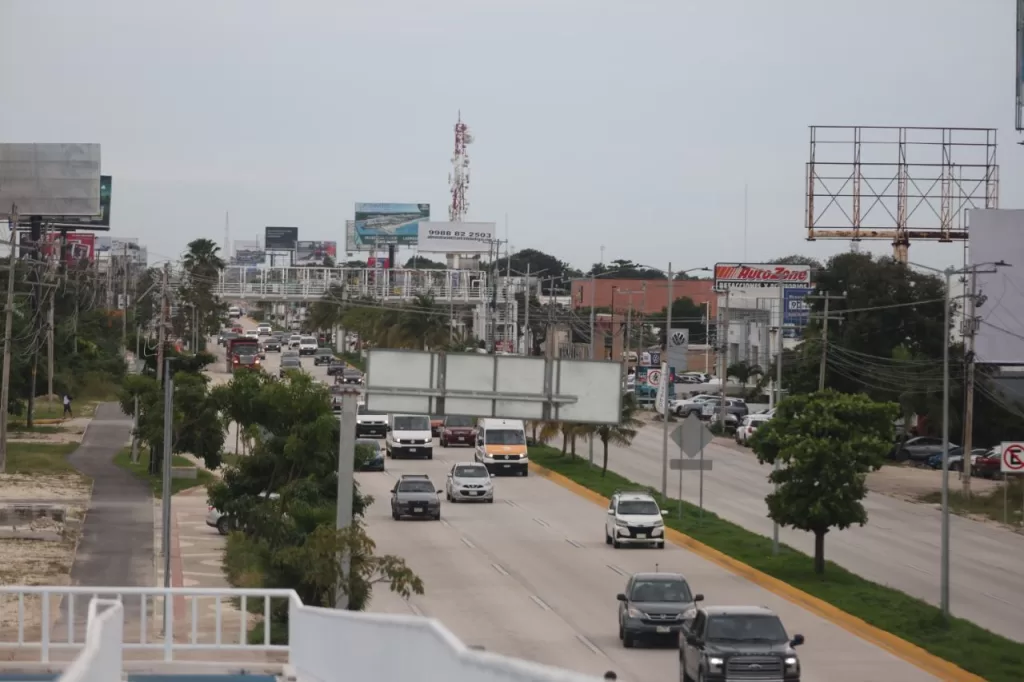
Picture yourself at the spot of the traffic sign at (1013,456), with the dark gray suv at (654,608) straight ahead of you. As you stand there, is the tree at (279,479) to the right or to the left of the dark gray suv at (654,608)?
right

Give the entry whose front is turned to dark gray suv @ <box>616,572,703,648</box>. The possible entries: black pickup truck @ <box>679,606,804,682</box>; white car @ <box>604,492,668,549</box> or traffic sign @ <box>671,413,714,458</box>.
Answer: the white car

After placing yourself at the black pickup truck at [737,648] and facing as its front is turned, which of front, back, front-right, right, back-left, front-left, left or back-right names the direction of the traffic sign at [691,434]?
back

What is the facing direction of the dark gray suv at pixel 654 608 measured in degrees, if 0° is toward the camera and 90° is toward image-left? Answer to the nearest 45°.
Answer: approximately 0°

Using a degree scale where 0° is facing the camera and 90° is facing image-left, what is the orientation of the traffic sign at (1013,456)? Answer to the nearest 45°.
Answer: approximately 0°

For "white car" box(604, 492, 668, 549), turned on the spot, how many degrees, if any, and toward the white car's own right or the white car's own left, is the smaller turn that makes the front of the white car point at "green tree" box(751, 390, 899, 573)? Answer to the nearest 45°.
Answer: approximately 45° to the white car's own left
